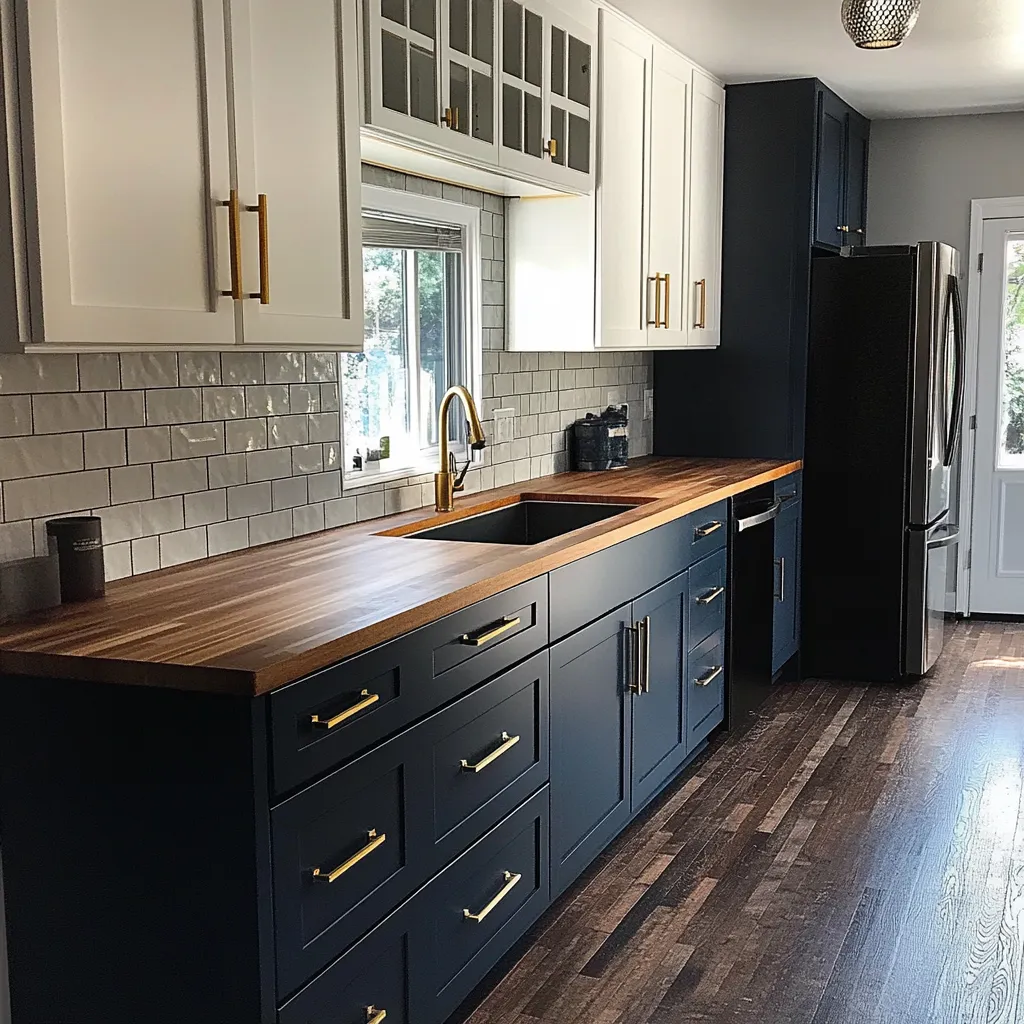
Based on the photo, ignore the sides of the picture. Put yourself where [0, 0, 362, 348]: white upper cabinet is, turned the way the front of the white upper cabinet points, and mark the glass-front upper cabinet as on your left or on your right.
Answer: on your left

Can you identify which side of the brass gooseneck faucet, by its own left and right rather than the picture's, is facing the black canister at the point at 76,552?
right

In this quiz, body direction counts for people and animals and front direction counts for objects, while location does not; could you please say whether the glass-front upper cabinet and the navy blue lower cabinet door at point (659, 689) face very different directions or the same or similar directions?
same or similar directions

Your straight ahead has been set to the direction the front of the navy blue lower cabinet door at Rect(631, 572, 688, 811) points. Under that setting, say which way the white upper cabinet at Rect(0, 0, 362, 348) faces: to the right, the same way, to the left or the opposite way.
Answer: the same way

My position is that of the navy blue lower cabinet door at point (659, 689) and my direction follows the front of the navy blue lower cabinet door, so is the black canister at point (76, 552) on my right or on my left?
on my right

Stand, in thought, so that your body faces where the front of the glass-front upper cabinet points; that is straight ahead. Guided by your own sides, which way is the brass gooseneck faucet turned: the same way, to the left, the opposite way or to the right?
the same way

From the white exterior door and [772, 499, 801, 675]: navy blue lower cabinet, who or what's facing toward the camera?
the white exterior door

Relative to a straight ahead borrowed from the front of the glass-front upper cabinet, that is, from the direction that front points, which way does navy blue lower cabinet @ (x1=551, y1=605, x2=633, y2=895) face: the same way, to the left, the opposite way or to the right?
the same way

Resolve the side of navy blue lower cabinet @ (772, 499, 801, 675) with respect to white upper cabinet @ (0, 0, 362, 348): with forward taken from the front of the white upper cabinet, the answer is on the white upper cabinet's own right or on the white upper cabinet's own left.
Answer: on the white upper cabinet's own left

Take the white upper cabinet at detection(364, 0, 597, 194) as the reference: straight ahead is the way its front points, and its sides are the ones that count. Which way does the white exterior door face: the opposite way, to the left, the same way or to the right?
to the right

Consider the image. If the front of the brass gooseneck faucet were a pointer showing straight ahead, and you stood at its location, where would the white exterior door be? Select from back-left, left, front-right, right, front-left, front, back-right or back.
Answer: left

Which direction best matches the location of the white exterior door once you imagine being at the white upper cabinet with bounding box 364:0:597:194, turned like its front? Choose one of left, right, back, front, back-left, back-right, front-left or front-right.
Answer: left

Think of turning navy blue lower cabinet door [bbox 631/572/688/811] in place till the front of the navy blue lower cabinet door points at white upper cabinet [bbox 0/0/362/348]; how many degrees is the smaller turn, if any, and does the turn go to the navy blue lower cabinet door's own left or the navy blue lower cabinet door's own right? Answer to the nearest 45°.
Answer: approximately 90° to the navy blue lower cabinet door's own right

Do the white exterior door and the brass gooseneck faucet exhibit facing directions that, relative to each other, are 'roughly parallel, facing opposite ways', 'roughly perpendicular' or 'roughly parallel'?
roughly perpendicular

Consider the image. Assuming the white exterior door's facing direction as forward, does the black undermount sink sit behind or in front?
in front

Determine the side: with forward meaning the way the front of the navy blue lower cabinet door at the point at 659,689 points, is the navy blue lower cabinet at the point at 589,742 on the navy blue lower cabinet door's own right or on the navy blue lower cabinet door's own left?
on the navy blue lower cabinet door's own right

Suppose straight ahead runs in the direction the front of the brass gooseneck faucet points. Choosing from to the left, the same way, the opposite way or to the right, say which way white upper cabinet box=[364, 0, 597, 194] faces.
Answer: the same way
